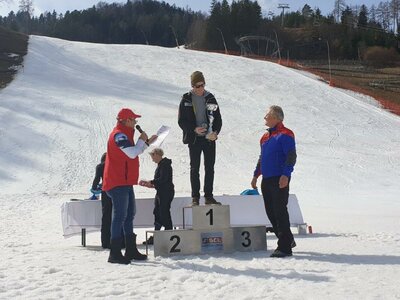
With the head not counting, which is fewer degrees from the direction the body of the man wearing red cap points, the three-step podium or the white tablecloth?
the three-step podium

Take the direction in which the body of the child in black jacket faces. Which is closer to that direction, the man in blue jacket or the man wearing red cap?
the man wearing red cap

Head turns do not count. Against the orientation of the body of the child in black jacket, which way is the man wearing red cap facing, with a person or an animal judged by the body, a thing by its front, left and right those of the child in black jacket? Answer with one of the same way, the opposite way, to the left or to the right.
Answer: the opposite way

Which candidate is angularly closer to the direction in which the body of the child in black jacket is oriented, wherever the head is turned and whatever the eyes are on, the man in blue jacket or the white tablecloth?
the white tablecloth

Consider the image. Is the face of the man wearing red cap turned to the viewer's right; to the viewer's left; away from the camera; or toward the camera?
to the viewer's right

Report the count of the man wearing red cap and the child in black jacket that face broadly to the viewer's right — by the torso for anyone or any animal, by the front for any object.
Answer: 1

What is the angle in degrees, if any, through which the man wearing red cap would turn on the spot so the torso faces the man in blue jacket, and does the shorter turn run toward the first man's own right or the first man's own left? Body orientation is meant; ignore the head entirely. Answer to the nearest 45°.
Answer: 0° — they already face them

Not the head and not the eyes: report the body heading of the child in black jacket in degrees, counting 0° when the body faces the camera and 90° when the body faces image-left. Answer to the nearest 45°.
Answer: approximately 90°

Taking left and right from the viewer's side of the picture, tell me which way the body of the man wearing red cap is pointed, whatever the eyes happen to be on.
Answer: facing to the right of the viewer
